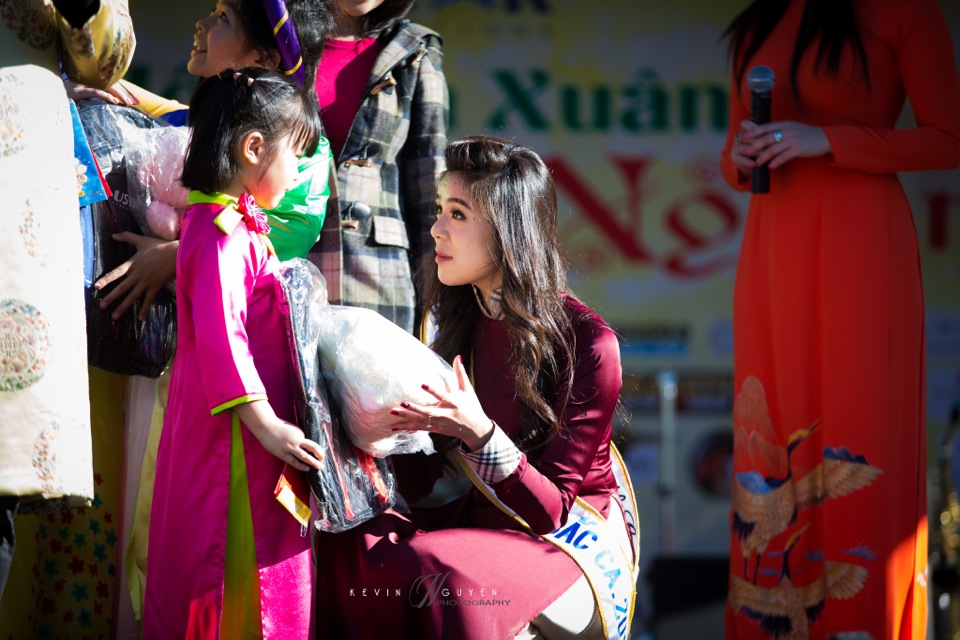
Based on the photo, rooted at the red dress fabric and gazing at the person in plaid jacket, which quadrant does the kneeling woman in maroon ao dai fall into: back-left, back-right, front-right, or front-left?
front-left

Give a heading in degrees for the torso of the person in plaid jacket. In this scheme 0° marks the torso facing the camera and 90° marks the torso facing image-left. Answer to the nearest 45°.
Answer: approximately 45°

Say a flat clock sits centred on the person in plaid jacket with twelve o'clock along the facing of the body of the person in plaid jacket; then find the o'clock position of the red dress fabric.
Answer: The red dress fabric is roughly at 8 o'clock from the person in plaid jacket.

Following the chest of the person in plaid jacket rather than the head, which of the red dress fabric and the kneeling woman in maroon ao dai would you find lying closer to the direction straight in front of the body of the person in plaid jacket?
the kneeling woman in maroon ao dai

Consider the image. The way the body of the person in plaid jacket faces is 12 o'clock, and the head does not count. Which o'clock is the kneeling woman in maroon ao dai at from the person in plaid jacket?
The kneeling woman in maroon ao dai is roughly at 10 o'clock from the person in plaid jacket.

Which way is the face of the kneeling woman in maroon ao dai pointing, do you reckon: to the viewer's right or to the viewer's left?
to the viewer's left
